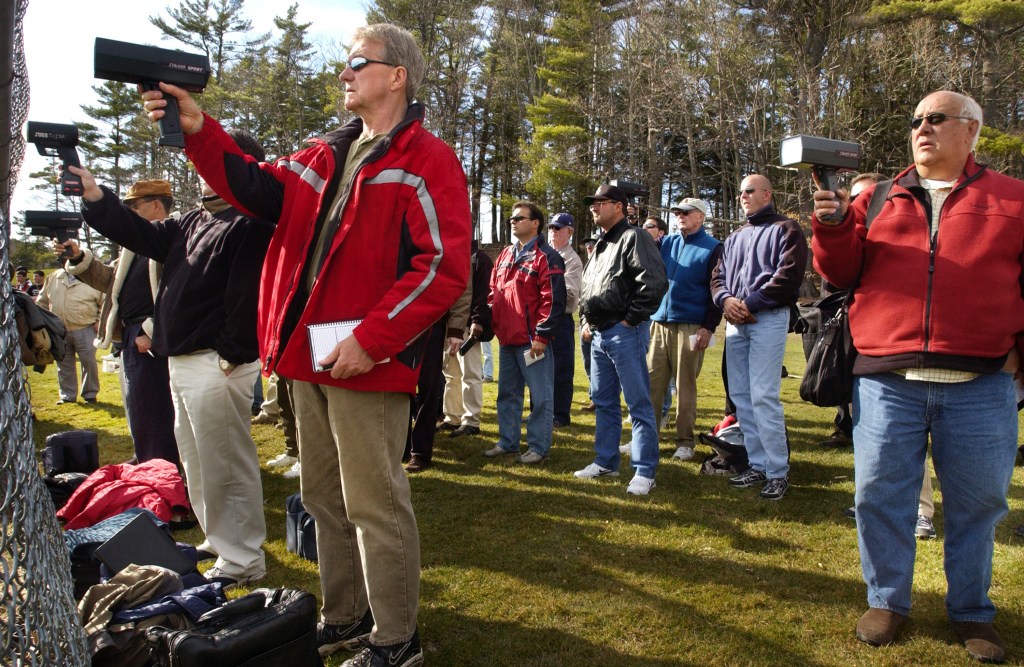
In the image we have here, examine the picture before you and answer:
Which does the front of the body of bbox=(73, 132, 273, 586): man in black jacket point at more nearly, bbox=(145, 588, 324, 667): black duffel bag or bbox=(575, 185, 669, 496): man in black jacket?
the black duffel bag

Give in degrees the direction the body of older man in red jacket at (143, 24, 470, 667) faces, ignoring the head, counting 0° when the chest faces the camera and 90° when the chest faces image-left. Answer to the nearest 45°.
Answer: approximately 45°

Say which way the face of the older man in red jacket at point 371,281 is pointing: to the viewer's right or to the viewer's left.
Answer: to the viewer's left

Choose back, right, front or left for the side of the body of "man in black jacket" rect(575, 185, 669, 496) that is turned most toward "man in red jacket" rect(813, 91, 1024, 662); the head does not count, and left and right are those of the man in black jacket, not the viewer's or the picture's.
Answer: left

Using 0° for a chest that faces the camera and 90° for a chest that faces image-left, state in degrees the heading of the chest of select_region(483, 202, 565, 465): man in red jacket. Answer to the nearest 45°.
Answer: approximately 45°
